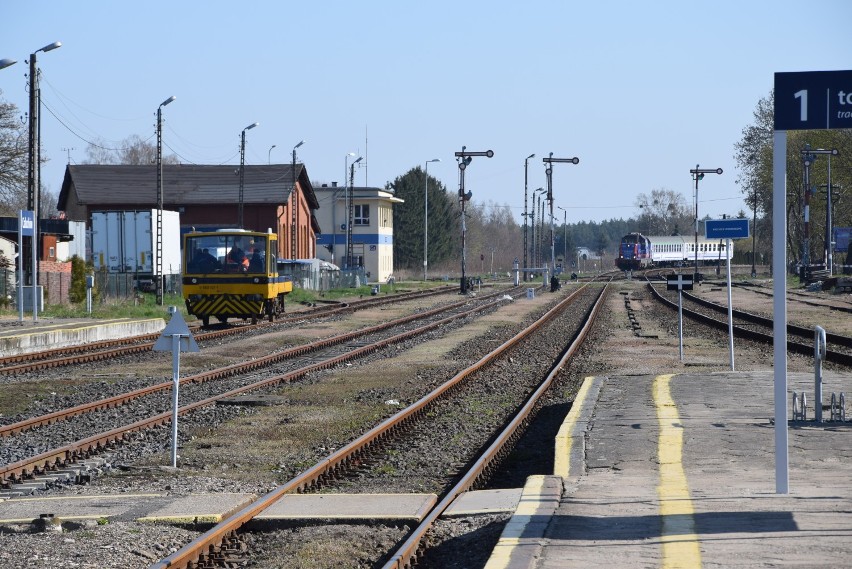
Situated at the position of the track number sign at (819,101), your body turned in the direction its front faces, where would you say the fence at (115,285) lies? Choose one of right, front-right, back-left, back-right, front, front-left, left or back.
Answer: back-right

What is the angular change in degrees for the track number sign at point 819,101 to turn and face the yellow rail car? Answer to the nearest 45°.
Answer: approximately 135° to its right

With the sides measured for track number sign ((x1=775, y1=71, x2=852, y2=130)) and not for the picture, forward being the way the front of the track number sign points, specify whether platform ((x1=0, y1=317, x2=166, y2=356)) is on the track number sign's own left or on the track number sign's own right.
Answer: on the track number sign's own right

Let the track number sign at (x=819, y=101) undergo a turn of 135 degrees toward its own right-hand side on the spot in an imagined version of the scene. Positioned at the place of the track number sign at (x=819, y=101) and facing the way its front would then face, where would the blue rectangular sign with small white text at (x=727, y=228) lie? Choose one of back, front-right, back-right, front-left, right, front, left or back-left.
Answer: front-right

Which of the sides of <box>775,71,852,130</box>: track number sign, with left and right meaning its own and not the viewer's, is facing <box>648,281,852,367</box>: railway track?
back

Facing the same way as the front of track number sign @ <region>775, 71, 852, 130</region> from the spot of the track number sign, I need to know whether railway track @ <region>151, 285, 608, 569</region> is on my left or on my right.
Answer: on my right

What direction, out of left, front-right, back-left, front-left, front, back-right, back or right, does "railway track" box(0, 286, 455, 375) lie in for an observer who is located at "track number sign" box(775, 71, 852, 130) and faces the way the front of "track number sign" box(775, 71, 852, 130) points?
back-right

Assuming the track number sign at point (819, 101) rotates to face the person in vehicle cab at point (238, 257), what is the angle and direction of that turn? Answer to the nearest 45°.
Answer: approximately 135° to its right

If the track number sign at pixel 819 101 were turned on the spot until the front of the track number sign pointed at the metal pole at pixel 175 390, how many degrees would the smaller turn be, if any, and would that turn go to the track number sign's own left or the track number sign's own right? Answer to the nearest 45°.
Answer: approximately 90° to the track number sign's own right

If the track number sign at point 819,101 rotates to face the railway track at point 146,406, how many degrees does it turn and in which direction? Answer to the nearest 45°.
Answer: approximately 135° to its right
